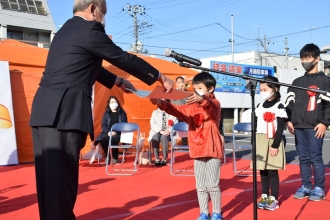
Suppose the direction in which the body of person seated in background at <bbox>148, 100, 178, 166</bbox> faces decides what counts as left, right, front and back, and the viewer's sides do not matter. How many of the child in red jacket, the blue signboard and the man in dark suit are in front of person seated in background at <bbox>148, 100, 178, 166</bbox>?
2

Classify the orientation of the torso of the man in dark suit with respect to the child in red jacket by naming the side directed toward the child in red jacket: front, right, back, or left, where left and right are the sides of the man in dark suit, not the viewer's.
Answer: front

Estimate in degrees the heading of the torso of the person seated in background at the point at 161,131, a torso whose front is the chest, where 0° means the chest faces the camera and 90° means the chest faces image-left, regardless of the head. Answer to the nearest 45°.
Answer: approximately 0°

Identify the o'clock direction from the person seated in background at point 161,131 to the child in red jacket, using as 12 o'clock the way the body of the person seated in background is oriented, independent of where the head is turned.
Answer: The child in red jacket is roughly at 12 o'clock from the person seated in background.

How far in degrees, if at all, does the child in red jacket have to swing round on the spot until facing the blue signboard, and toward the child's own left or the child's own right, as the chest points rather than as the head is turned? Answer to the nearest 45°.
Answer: approximately 135° to the child's own right

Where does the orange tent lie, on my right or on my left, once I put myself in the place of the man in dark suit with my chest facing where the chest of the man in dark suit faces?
on my left

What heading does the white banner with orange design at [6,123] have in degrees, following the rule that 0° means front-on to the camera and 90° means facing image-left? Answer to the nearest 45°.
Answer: approximately 0°

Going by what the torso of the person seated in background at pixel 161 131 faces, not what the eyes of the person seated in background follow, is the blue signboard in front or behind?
behind

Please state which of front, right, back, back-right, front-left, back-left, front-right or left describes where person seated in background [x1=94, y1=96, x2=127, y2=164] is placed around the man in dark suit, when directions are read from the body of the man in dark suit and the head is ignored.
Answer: front-left

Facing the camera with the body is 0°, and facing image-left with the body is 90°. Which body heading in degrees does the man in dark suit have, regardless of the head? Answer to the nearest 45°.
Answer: approximately 225°

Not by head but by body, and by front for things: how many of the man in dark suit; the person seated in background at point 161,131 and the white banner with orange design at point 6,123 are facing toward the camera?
2

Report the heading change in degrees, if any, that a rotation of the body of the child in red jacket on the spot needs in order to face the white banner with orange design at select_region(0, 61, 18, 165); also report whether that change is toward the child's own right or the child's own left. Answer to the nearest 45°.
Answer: approximately 90° to the child's own right

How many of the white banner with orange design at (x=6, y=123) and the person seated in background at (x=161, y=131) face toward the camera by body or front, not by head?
2

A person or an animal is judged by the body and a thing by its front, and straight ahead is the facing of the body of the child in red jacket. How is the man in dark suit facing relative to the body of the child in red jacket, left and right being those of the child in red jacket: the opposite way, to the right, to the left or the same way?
the opposite way

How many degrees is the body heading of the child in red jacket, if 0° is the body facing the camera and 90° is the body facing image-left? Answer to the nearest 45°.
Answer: approximately 45°
